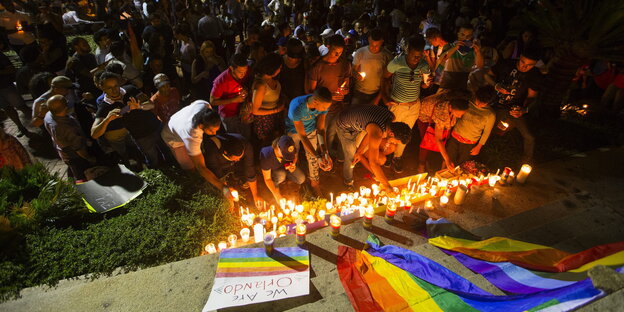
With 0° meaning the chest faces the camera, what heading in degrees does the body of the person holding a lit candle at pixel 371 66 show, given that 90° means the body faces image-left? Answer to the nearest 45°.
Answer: approximately 0°

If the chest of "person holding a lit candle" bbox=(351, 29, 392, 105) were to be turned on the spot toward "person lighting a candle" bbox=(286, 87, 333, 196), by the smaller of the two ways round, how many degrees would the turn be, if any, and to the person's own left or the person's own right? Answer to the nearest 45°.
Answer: approximately 45° to the person's own right

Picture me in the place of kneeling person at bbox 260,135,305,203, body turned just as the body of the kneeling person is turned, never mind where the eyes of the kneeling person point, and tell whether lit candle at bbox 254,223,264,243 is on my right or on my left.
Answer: on my right

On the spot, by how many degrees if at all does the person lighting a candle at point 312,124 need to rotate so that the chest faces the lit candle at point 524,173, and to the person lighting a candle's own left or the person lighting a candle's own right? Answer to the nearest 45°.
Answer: approximately 45° to the person lighting a candle's own left

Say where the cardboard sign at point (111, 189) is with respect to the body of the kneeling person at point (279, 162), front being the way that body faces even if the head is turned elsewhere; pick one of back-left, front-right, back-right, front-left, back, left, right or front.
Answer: back-right

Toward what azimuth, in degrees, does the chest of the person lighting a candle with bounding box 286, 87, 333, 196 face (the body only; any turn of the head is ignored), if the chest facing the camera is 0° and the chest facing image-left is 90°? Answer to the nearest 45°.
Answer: approximately 315°

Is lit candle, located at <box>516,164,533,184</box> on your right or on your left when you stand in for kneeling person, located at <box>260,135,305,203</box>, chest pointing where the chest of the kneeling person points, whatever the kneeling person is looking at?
on your left
